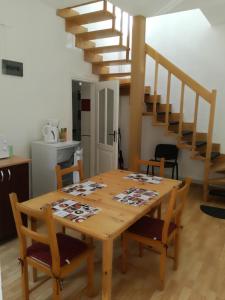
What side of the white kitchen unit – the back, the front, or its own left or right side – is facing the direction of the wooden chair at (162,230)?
front

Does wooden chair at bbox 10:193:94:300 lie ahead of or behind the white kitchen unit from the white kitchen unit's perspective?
ahead

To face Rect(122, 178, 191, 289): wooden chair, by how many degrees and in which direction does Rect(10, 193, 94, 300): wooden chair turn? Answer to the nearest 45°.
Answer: approximately 45° to its right

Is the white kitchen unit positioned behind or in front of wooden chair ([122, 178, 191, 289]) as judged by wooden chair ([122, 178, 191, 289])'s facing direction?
in front

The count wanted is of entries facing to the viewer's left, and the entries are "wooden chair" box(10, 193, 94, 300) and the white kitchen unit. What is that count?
0

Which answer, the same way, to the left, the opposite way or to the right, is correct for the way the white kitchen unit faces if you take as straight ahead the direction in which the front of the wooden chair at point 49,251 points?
to the right

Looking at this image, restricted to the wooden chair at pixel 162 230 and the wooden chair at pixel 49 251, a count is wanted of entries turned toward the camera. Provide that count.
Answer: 0

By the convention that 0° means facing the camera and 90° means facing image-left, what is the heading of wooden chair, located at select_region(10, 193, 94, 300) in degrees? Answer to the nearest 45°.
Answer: approximately 225°

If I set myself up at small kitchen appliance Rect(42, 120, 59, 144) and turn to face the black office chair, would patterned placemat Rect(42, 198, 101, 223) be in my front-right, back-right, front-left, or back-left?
back-right

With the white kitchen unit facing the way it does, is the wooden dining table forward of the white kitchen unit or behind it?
forward
